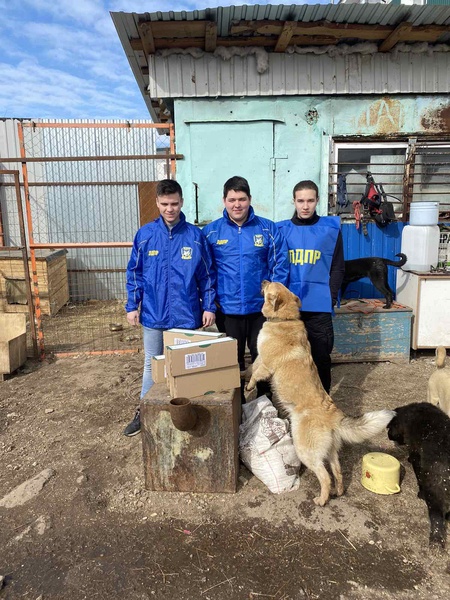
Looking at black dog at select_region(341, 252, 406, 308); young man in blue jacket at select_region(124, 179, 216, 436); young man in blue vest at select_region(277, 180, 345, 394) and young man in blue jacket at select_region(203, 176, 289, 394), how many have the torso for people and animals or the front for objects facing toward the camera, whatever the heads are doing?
3

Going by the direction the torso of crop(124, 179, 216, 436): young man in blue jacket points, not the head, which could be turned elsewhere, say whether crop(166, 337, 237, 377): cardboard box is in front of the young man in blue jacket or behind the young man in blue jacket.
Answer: in front

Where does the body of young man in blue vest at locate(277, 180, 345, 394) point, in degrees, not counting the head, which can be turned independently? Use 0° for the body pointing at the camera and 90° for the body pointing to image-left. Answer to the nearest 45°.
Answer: approximately 0°

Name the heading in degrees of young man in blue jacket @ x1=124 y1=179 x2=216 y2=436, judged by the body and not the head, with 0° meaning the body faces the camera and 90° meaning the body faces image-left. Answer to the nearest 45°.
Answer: approximately 0°

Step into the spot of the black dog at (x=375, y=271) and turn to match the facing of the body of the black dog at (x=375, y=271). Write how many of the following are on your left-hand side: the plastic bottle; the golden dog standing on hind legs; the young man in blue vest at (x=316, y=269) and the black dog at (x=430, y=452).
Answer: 3

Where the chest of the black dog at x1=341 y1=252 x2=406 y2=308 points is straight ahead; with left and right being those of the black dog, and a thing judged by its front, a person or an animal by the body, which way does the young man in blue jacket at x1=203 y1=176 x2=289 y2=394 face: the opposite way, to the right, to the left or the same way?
to the left

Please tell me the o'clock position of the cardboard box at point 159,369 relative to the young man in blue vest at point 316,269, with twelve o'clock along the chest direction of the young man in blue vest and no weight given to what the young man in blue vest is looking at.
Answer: The cardboard box is roughly at 2 o'clock from the young man in blue vest.

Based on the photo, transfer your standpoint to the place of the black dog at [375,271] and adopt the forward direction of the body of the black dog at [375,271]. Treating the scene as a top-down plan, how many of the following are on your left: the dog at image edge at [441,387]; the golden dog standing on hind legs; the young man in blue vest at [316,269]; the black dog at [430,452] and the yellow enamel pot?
5

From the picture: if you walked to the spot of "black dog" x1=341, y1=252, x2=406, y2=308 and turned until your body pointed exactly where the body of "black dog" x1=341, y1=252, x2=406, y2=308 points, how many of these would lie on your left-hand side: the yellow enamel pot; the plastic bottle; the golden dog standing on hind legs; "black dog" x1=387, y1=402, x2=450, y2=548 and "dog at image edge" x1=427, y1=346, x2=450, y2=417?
4

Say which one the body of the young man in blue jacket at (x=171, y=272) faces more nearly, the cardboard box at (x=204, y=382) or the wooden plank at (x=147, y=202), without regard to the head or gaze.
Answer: the cardboard box
